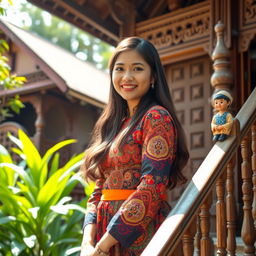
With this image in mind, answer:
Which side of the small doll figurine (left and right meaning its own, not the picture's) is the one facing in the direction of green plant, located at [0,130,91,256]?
right

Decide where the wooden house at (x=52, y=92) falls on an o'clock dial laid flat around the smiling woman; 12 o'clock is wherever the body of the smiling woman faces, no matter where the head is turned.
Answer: The wooden house is roughly at 4 o'clock from the smiling woman.

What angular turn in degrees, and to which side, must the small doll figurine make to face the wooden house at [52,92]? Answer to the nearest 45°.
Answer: approximately 90° to its right

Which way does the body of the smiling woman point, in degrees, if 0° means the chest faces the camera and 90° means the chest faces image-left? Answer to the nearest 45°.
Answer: approximately 45°

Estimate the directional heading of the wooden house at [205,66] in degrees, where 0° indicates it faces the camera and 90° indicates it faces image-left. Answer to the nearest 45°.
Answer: approximately 45°

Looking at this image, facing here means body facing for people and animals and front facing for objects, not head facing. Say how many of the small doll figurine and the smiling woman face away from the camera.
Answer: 0

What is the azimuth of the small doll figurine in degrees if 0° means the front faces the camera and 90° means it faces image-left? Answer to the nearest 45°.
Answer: approximately 45°
